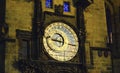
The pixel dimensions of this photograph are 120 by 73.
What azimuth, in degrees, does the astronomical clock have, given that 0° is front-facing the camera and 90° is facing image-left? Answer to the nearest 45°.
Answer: approximately 315°
